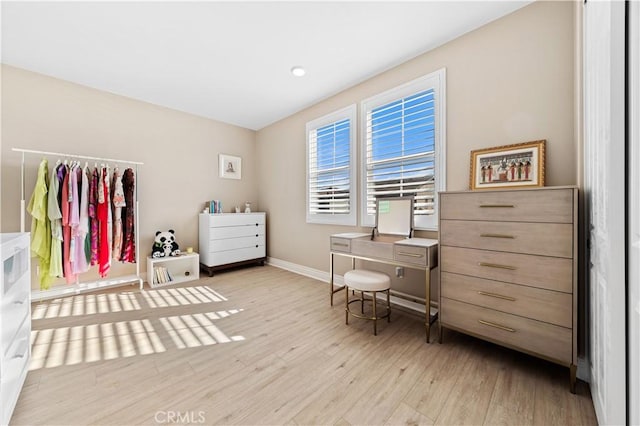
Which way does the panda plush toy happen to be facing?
toward the camera

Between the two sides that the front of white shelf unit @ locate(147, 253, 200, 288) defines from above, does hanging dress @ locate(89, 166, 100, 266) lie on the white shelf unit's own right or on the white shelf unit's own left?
on the white shelf unit's own right

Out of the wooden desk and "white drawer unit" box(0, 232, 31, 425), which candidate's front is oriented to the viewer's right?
the white drawer unit

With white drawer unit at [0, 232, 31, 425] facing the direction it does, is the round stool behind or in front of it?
in front

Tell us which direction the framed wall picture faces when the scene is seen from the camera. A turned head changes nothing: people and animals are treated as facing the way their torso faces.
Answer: facing the viewer and to the right of the viewer

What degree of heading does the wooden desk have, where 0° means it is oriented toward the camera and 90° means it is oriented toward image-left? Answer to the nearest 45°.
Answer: approximately 45°

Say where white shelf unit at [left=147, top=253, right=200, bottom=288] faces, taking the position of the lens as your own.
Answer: facing the viewer

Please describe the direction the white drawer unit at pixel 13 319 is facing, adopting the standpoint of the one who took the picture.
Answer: facing to the right of the viewer
